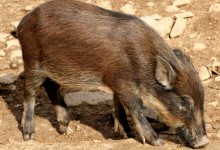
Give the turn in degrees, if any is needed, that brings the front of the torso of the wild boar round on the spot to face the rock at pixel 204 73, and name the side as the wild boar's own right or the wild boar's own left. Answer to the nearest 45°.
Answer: approximately 45° to the wild boar's own left

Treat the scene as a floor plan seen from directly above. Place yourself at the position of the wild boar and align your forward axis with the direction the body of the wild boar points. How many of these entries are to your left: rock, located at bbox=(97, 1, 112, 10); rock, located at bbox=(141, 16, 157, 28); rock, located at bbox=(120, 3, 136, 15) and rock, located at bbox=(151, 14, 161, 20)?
4

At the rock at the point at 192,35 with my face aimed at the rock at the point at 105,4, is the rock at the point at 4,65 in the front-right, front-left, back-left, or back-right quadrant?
front-left

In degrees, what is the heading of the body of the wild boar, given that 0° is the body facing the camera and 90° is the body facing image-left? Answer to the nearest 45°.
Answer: approximately 270°

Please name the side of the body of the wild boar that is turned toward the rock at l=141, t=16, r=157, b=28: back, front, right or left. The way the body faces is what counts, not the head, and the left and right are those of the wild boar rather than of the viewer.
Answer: left

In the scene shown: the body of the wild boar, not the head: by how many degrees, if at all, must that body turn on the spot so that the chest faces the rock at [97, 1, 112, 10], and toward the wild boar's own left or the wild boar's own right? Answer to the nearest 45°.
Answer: approximately 90° to the wild boar's own left

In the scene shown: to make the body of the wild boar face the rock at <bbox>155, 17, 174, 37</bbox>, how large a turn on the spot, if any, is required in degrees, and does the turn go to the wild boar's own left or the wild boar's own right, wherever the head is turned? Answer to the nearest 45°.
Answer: approximately 90° to the wild boar's own left

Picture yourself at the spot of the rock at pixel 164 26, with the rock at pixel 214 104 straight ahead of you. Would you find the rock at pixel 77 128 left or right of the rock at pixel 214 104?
right
